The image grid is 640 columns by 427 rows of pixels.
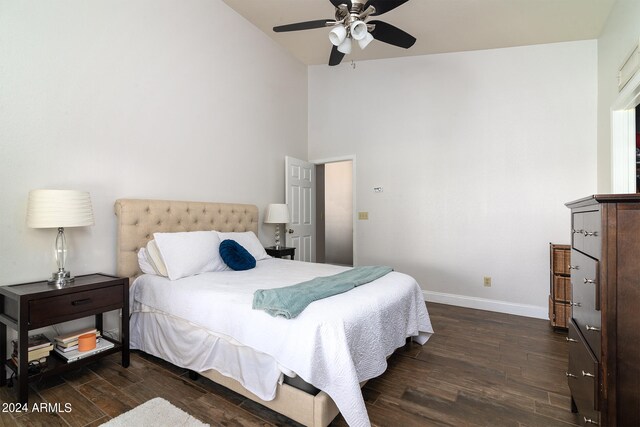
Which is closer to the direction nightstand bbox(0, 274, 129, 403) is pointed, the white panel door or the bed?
the bed

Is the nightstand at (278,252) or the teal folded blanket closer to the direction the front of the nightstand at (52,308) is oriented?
the teal folded blanket

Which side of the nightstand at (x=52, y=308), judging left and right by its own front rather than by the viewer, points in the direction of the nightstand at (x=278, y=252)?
left

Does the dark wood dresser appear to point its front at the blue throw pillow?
yes

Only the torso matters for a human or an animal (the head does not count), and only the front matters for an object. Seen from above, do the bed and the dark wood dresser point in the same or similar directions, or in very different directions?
very different directions

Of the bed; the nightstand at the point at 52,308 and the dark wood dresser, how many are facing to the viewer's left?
1

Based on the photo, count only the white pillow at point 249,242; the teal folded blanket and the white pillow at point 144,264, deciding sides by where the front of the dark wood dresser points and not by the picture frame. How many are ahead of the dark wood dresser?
3

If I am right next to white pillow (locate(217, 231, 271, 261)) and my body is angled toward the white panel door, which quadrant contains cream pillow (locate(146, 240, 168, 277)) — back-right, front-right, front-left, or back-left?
back-left

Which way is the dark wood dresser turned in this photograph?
to the viewer's left

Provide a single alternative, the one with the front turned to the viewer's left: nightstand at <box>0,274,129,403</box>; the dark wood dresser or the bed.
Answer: the dark wood dresser

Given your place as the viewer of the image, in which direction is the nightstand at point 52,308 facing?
facing the viewer and to the right of the viewer

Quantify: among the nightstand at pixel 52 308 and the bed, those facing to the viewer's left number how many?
0

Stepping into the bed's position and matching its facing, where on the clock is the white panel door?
The white panel door is roughly at 8 o'clock from the bed.

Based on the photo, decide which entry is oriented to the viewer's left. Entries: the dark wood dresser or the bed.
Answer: the dark wood dresser

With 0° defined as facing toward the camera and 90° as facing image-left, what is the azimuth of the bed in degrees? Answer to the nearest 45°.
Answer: approximately 315°
